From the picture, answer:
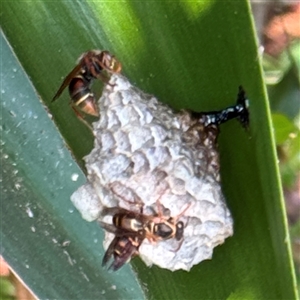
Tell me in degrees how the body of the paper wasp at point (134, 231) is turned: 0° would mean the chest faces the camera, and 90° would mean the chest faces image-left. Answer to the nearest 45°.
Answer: approximately 270°
